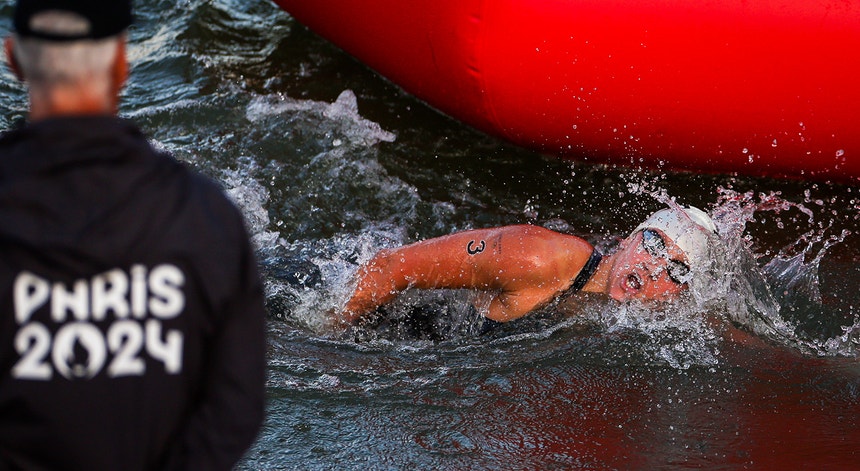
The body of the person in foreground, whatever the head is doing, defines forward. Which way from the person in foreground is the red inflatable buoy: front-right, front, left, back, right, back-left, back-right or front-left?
front-right

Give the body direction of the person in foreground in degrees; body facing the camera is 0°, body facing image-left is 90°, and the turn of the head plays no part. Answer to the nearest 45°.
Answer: approximately 180°

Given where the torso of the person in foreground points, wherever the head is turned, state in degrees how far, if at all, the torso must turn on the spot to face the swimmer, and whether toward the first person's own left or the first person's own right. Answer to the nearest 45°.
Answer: approximately 45° to the first person's own right

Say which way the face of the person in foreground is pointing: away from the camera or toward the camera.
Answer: away from the camera
